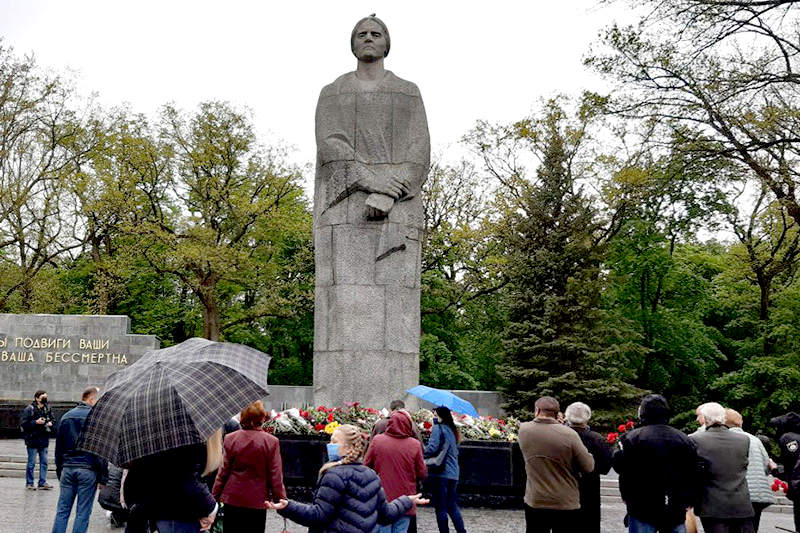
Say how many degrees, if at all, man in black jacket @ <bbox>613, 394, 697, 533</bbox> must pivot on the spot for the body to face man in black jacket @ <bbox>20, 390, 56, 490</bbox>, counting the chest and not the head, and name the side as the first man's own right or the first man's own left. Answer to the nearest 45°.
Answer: approximately 45° to the first man's own left

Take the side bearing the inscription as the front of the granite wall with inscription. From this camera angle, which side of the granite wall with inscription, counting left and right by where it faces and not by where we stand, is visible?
front

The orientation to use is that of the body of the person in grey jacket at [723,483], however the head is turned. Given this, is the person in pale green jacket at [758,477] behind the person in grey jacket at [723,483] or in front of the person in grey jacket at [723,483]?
in front

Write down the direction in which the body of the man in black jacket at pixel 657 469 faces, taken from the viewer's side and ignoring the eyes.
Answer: away from the camera

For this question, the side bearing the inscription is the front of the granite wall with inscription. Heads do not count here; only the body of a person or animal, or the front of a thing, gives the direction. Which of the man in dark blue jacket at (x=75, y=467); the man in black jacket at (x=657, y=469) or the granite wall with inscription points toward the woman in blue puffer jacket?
the granite wall with inscription

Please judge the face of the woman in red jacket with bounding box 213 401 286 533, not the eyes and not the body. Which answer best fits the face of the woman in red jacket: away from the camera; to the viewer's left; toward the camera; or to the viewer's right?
away from the camera

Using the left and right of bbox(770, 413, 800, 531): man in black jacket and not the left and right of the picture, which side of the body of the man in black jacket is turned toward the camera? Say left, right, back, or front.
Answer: left

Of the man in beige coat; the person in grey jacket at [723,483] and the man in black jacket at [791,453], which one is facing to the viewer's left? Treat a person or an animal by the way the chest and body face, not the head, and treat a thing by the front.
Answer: the man in black jacket

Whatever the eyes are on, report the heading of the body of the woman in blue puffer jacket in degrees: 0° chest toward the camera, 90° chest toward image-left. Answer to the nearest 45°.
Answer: approximately 135°

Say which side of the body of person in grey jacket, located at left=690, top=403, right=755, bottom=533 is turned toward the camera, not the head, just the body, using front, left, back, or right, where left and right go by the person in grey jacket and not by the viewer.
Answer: back

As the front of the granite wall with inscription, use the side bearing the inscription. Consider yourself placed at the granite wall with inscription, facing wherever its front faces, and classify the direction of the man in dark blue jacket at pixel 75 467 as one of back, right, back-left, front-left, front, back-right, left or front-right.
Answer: front

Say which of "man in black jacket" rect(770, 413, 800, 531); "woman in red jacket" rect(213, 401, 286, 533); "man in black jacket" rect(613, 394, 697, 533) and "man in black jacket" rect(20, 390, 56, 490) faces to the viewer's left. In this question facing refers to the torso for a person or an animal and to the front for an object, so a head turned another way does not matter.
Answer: "man in black jacket" rect(770, 413, 800, 531)

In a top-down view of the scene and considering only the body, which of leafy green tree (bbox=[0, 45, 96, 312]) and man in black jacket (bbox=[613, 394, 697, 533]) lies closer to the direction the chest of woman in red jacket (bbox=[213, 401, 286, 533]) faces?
the leafy green tree

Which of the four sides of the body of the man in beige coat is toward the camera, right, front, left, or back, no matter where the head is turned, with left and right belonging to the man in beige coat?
back

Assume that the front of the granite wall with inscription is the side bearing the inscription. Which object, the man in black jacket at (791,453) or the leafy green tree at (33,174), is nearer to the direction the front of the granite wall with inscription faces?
the man in black jacket

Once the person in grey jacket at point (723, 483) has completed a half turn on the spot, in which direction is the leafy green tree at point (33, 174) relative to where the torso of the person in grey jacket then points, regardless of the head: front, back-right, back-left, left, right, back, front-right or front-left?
back-right

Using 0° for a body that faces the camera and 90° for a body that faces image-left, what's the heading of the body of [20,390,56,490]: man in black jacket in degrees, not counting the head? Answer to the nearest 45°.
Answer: approximately 315°
